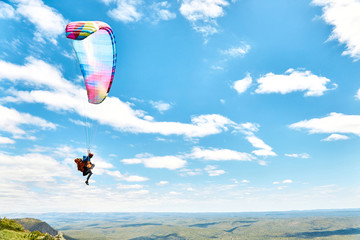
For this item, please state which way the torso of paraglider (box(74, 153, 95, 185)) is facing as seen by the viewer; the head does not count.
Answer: to the viewer's right
